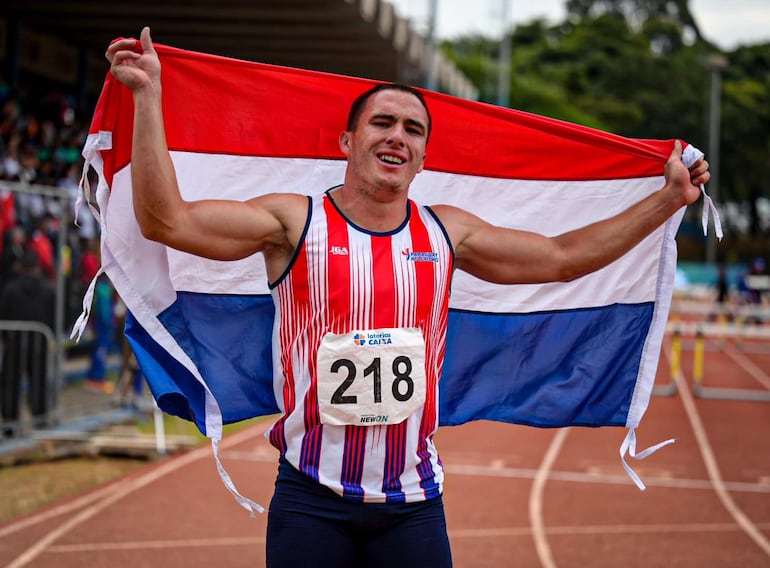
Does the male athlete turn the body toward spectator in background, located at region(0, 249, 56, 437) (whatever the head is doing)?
no

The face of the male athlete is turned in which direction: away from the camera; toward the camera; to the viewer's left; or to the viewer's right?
toward the camera

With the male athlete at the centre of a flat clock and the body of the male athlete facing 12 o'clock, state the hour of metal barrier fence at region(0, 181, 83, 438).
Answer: The metal barrier fence is roughly at 5 o'clock from the male athlete.

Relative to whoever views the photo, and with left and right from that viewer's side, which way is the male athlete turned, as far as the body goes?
facing the viewer

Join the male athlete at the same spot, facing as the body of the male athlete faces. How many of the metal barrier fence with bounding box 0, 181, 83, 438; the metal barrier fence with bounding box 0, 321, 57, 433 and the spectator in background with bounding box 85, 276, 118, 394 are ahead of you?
0

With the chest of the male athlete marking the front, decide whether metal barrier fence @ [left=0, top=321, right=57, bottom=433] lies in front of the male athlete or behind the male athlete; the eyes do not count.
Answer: behind
